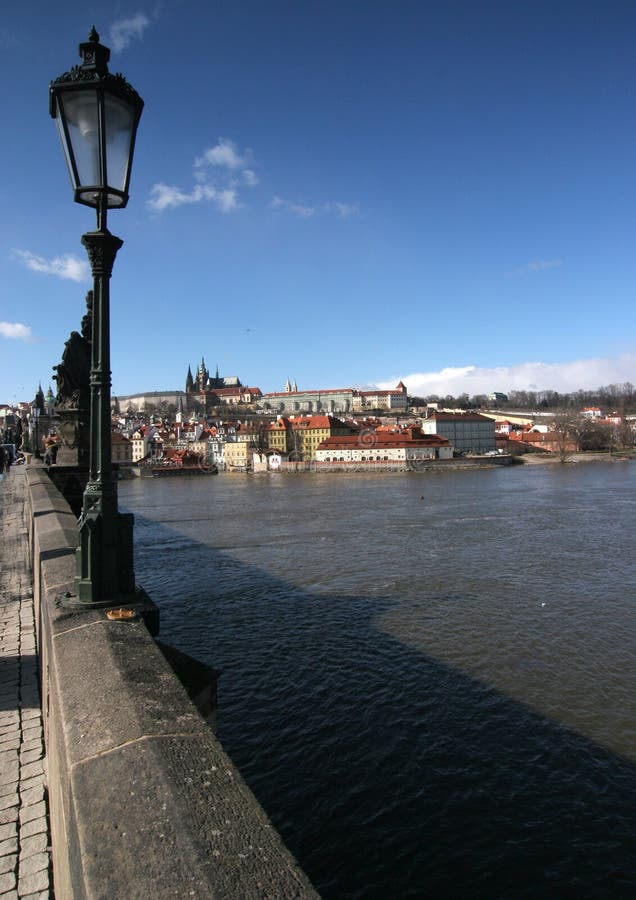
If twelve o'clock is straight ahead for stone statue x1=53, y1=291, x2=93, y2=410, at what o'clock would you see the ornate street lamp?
The ornate street lamp is roughly at 9 o'clock from the stone statue.

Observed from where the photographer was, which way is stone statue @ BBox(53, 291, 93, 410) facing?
facing to the left of the viewer
